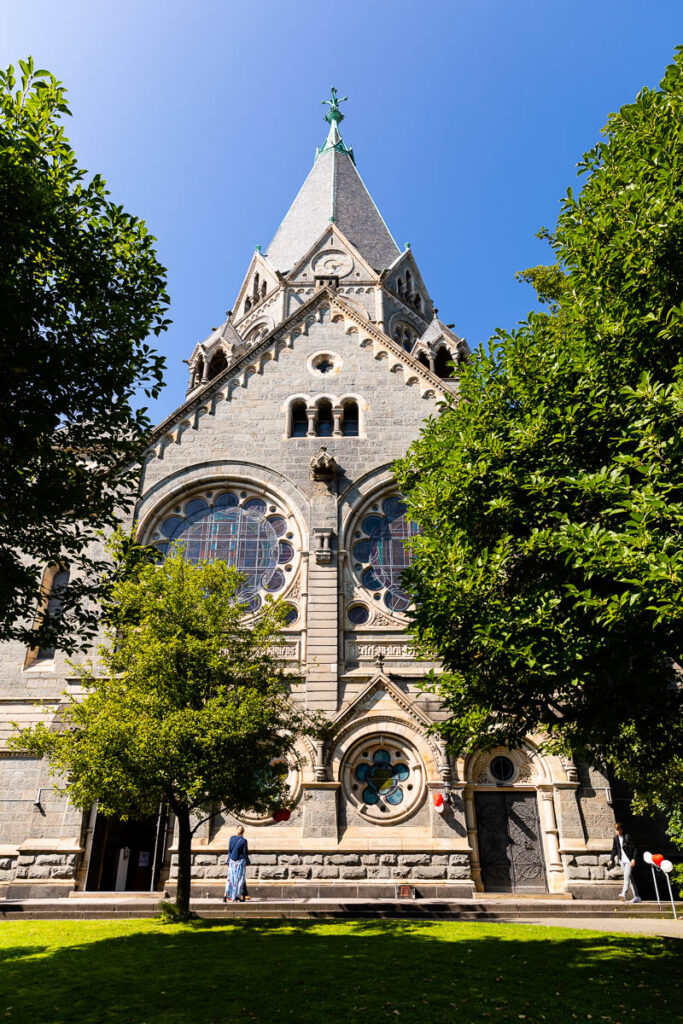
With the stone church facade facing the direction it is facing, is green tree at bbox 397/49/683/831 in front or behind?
in front

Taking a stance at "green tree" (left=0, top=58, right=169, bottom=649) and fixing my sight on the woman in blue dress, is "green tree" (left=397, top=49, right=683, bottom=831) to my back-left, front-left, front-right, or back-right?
front-right

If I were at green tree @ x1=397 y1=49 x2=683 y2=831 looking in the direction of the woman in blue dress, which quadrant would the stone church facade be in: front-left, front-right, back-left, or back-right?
front-right

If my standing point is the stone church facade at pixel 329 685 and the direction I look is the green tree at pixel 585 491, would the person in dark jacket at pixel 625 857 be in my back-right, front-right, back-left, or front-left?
front-left

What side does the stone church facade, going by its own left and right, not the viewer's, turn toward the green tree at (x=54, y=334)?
front

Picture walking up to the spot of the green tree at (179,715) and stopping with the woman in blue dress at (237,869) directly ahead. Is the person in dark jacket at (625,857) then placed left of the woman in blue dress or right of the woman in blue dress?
right

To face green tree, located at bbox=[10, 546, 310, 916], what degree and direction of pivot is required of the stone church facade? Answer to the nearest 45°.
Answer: approximately 45° to its right

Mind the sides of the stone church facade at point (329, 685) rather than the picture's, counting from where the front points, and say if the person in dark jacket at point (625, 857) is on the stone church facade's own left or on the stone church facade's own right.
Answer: on the stone church facade's own left

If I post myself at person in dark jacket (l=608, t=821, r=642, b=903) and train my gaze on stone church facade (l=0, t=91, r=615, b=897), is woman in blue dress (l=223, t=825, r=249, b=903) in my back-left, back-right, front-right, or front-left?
front-left

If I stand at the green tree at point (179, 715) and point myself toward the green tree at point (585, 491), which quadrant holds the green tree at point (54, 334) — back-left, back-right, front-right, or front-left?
front-right

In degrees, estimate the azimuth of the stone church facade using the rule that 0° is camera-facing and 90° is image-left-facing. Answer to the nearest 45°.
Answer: approximately 0°

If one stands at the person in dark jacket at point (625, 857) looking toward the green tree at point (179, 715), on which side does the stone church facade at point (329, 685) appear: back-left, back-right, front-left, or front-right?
front-right
